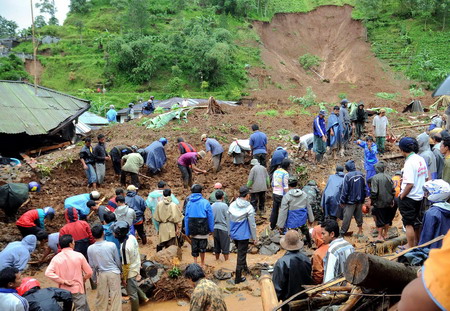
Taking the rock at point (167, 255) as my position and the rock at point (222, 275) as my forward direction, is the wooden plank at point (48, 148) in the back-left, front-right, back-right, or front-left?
back-left

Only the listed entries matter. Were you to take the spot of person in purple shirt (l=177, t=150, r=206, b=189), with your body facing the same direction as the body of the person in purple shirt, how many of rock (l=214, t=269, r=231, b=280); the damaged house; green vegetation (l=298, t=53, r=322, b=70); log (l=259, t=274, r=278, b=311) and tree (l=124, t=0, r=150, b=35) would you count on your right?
2

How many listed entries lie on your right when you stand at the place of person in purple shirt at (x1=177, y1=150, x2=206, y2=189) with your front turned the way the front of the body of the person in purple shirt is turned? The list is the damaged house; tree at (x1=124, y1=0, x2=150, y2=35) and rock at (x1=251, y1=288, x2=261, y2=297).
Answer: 1
